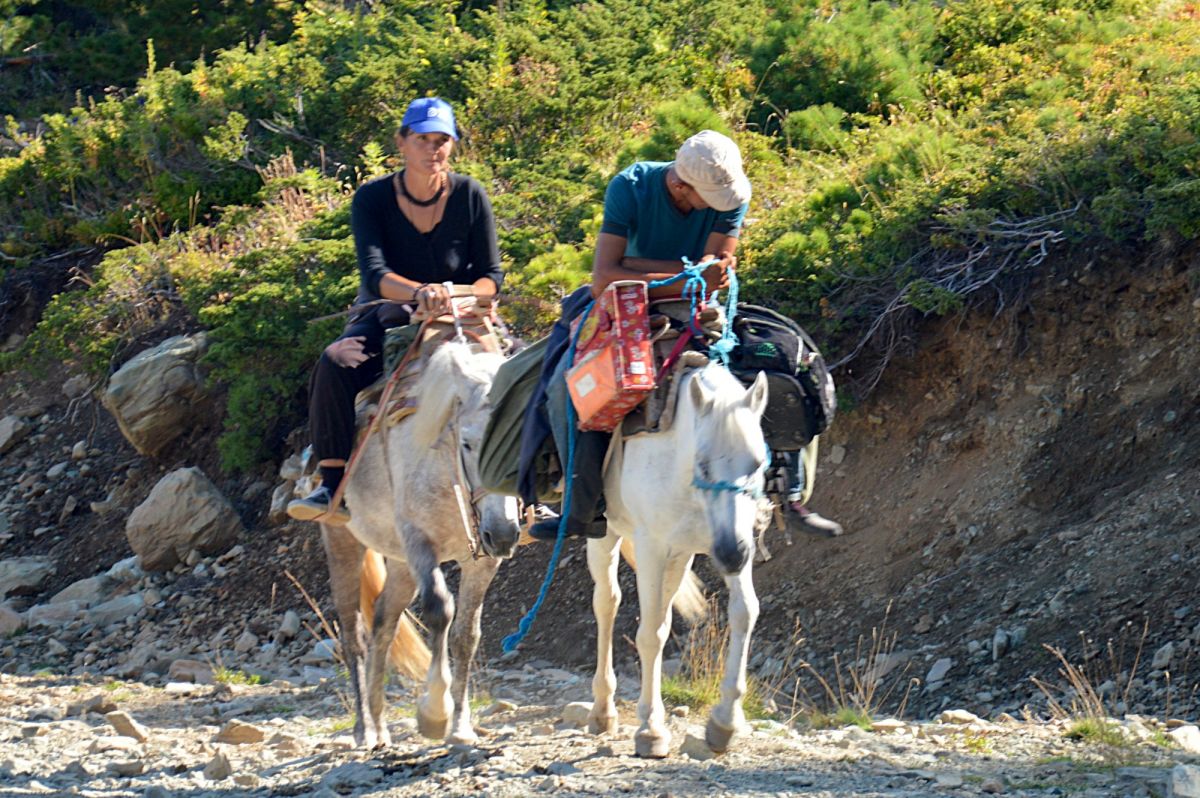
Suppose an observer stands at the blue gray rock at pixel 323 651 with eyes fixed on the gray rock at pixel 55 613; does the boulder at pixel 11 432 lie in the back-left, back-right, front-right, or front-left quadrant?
front-right

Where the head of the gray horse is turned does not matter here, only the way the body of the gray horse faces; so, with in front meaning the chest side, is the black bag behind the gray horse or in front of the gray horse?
in front

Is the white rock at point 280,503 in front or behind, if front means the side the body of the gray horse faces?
behind

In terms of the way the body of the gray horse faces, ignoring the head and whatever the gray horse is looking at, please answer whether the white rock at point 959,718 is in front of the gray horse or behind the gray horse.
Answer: in front

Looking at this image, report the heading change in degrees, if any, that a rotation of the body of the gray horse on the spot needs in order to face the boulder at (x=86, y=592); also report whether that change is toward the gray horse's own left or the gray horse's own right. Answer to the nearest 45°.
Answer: approximately 180°

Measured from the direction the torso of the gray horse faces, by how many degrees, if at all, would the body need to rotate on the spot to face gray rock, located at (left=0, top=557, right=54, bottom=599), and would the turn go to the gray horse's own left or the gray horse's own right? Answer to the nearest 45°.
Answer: approximately 180°

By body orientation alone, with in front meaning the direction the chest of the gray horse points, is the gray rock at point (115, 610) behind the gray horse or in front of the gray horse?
behind
